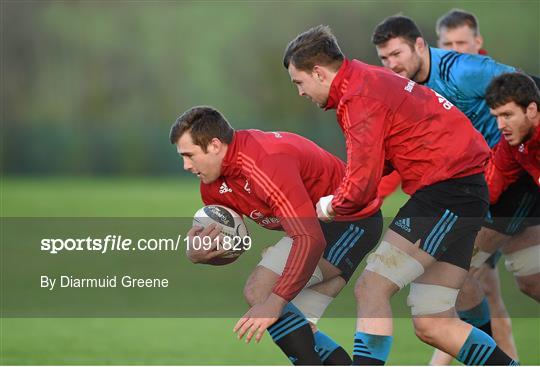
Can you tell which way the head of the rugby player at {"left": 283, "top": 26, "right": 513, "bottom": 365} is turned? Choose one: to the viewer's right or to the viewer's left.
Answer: to the viewer's left

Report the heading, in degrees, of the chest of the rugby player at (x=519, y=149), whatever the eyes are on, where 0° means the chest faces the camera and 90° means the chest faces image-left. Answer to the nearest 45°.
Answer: approximately 45°

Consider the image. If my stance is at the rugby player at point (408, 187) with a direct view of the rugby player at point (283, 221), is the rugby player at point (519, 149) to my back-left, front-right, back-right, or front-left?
back-right

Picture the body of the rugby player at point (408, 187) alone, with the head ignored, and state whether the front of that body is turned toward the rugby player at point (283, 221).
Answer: yes

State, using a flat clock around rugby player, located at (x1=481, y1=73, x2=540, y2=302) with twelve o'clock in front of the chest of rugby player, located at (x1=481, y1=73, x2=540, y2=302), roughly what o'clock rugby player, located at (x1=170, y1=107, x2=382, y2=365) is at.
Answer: rugby player, located at (x1=170, y1=107, x2=382, y2=365) is roughly at 12 o'clock from rugby player, located at (x1=481, y1=73, x2=540, y2=302).

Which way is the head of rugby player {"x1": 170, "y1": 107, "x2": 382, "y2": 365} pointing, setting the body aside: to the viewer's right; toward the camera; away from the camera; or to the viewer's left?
to the viewer's left

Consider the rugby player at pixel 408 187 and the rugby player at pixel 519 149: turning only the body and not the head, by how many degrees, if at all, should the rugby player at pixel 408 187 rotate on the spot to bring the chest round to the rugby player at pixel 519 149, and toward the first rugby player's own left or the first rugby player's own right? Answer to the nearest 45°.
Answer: approximately 135° to the first rugby player's own right

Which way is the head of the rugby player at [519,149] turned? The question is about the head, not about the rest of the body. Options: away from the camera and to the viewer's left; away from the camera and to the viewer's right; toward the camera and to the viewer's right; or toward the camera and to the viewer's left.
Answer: toward the camera and to the viewer's left

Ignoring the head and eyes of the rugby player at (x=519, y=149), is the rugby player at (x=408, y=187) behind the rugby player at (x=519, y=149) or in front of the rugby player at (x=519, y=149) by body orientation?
in front

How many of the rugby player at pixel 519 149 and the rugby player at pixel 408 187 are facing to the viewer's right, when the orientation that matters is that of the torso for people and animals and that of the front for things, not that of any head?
0

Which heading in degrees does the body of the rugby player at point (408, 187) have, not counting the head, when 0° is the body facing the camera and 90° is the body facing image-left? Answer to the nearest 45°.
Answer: approximately 90°
